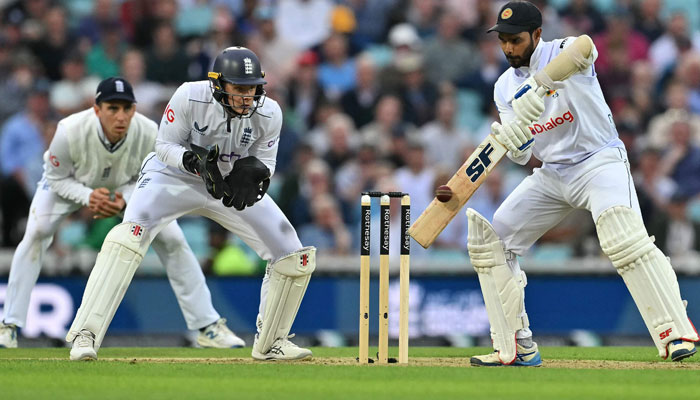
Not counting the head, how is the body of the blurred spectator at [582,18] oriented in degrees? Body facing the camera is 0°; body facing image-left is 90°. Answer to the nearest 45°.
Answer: approximately 0°

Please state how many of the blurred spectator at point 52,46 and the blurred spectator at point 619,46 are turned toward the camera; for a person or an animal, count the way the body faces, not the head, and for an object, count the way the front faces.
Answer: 2

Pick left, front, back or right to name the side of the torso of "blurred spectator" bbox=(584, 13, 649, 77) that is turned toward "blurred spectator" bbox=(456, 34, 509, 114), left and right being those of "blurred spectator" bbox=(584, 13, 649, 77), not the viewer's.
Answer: right

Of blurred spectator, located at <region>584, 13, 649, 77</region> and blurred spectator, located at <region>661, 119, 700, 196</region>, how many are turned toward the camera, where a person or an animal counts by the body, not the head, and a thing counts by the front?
2
